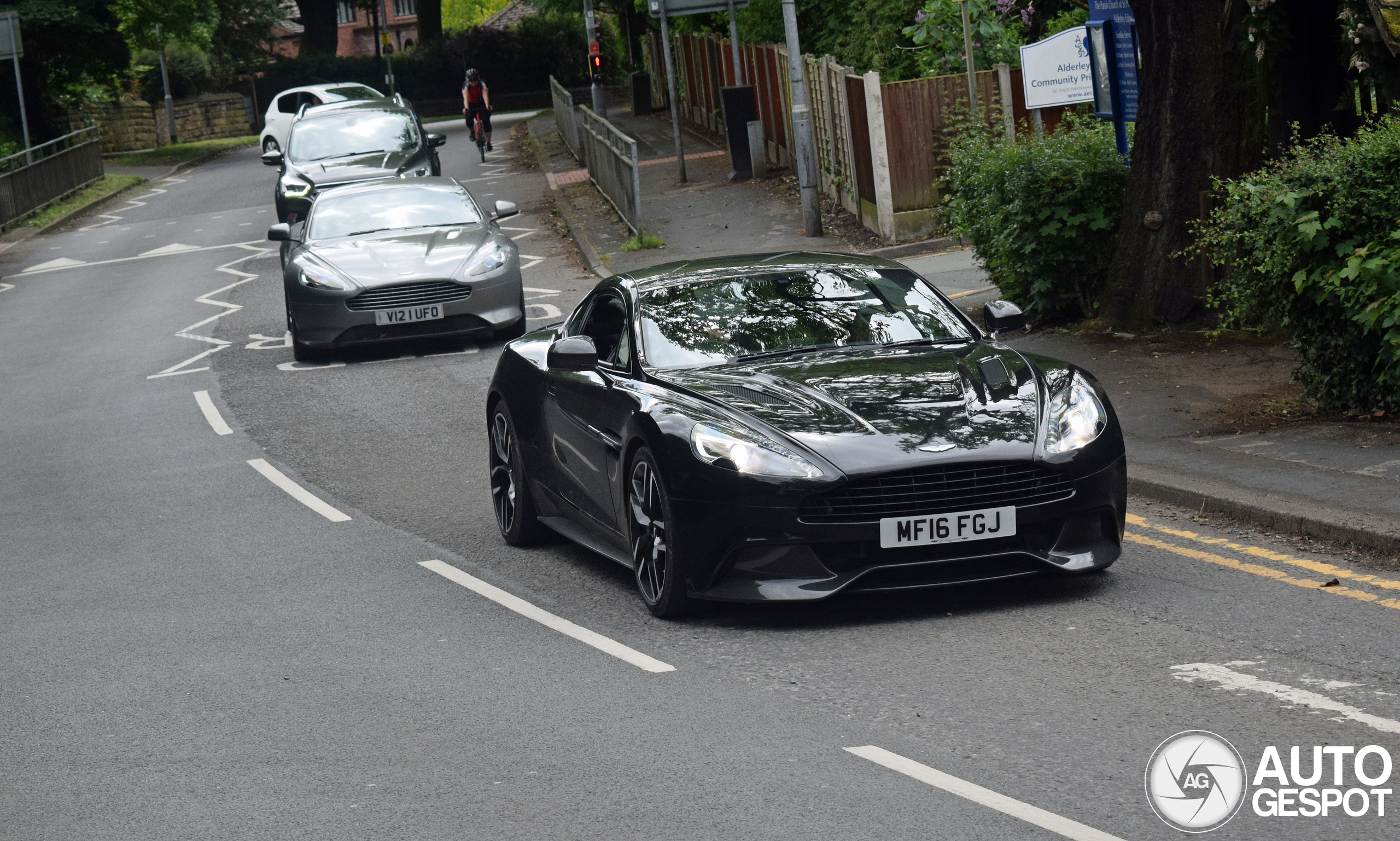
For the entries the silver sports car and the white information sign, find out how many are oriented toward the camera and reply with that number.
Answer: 2

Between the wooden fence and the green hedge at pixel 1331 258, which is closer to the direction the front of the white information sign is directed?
the green hedge

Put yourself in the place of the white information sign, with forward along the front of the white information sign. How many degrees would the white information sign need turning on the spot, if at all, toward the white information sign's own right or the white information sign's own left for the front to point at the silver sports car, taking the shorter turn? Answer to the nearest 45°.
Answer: approximately 90° to the white information sign's own right

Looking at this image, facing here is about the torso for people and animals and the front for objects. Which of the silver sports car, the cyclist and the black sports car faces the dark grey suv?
the cyclist

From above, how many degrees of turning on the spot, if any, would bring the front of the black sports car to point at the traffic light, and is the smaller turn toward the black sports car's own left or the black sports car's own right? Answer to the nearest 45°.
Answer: approximately 135° to the black sports car's own left

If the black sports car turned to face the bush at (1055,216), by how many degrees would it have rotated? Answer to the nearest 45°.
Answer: approximately 135° to its left

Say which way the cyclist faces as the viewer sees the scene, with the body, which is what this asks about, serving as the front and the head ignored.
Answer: toward the camera

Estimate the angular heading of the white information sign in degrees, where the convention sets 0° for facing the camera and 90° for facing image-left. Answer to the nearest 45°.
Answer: approximately 0°

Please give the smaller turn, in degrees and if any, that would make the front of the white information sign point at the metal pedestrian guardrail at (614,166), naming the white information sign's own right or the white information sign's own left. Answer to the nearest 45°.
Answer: approximately 135° to the white information sign's own right

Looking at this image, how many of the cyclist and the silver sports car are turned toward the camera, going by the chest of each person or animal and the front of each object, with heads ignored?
2

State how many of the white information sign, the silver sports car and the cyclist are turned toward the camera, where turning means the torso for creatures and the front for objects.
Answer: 3
